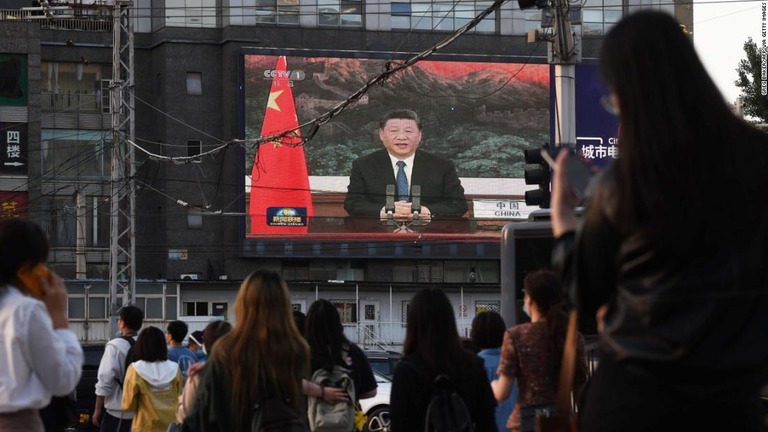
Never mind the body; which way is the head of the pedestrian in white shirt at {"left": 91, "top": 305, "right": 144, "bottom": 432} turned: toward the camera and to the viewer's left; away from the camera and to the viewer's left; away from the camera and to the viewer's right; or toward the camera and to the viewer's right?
away from the camera and to the viewer's left

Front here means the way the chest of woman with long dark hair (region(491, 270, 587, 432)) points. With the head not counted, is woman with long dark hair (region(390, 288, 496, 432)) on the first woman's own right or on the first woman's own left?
on the first woman's own left

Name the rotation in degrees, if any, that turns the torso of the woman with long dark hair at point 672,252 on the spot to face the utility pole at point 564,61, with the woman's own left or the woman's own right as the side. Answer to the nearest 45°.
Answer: approximately 45° to the woman's own right

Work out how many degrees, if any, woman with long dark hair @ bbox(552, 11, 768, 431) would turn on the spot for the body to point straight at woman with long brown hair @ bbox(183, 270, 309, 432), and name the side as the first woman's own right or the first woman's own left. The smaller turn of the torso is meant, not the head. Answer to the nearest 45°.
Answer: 0° — they already face them

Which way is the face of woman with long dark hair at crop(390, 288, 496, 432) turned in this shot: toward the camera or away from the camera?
away from the camera

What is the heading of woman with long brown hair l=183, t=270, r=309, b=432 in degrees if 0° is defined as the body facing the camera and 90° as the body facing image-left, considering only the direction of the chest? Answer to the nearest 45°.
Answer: approximately 180°

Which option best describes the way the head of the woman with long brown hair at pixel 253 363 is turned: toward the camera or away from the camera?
away from the camera

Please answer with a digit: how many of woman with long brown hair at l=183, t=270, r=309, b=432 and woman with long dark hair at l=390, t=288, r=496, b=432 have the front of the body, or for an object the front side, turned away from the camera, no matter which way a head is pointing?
2
